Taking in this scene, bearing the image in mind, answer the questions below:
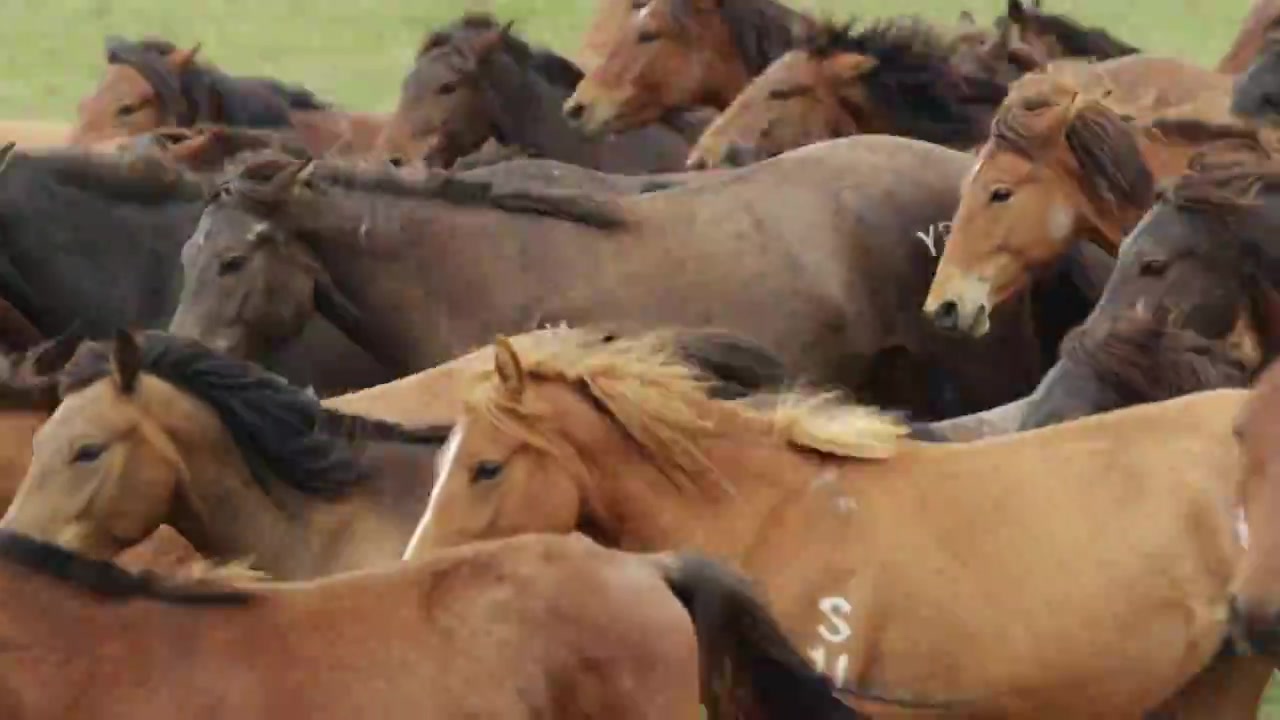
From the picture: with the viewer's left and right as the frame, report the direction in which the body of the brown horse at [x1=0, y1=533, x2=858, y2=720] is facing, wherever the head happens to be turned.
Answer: facing to the left of the viewer

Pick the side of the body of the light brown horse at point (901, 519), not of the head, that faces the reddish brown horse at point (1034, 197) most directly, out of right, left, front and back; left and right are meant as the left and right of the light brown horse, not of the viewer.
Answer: right

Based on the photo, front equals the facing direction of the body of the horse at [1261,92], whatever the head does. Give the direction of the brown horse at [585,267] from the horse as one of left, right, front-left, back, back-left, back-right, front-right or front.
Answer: front-left

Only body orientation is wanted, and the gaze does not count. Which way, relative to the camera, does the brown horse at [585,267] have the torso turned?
to the viewer's left

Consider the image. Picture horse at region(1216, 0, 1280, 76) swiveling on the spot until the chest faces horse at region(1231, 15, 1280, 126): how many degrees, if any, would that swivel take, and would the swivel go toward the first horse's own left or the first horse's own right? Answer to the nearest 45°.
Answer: approximately 90° to the first horse's own left

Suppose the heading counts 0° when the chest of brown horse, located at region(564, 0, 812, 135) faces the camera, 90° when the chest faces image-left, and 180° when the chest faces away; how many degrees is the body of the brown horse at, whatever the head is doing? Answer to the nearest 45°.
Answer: approximately 90°

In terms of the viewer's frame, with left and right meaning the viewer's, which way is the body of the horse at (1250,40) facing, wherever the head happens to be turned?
facing to the left of the viewer

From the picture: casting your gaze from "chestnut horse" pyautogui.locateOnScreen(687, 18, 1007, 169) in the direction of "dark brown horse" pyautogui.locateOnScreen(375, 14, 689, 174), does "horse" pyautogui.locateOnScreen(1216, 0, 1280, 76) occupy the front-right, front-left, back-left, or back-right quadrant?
back-right

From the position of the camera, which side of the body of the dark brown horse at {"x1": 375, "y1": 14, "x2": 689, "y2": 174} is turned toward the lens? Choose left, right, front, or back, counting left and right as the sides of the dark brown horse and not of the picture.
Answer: left

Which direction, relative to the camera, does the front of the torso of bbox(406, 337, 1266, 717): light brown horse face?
to the viewer's left

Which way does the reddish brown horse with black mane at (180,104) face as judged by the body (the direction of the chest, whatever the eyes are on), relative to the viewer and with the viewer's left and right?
facing to the left of the viewer

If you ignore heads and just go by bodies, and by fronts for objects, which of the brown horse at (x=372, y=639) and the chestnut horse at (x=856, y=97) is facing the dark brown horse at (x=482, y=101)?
the chestnut horse

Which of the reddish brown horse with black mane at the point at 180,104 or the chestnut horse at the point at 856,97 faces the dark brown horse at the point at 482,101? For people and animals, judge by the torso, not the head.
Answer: the chestnut horse

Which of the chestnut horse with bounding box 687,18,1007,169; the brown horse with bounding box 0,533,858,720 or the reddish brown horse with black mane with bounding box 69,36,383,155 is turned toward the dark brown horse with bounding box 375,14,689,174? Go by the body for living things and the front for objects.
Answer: the chestnut horse

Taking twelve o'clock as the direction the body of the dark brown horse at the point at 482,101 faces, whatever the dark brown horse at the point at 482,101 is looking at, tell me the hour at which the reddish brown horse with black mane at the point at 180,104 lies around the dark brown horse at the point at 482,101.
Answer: the reddish brown horse with black mane at the point at 180,104 is roughly at 1 o'clock from the dark brown horse at the point at 482,101.
